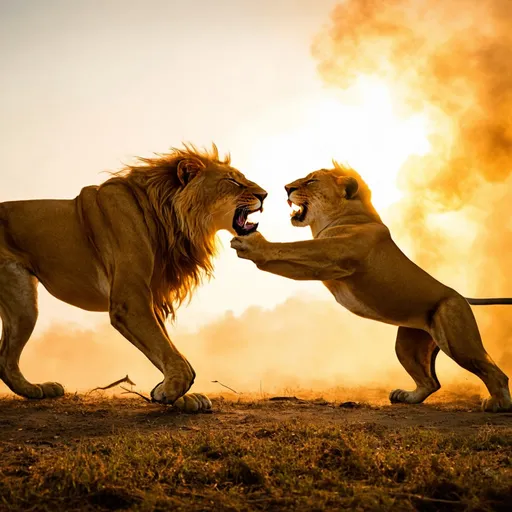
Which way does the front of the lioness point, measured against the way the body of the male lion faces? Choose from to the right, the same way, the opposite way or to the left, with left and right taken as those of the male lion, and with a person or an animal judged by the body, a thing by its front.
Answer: the opposite way

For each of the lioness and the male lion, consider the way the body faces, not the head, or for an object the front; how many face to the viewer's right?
1

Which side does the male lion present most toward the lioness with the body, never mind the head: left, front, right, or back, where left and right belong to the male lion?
front

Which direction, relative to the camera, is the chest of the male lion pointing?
to the viewer's right

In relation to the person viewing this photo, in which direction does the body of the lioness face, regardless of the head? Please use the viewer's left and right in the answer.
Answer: facing to the left of the viewer

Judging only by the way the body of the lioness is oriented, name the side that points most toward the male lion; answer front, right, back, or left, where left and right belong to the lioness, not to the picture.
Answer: front
